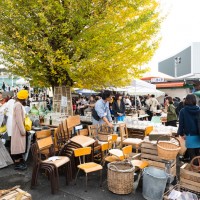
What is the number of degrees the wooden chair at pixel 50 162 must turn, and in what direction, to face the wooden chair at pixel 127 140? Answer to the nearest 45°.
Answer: approximately 90° to its left

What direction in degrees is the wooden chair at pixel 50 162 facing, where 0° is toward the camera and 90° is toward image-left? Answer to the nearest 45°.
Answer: approximately 315°

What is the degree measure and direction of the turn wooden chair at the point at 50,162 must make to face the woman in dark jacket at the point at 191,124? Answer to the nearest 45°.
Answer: approximately 45° to its left

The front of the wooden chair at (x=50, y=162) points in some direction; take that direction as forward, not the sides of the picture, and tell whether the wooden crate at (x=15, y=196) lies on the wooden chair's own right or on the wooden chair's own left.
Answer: on the wooden chair's own right

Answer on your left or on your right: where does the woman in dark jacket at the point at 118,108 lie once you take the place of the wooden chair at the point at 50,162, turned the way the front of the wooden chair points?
on your left

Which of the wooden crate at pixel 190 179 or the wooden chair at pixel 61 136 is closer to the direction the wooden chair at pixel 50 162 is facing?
the wooden crate

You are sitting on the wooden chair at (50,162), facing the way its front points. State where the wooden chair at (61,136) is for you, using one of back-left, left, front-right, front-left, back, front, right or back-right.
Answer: back-left

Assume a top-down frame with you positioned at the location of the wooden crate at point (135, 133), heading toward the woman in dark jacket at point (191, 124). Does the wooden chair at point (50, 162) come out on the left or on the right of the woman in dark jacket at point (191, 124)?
right

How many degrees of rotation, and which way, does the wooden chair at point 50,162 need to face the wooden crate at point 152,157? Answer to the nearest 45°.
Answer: approximately 45° to its left
